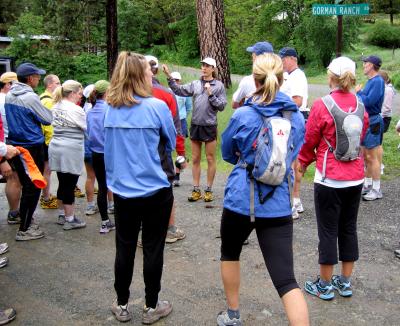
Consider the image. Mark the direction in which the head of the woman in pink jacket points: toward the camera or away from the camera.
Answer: away from the camera

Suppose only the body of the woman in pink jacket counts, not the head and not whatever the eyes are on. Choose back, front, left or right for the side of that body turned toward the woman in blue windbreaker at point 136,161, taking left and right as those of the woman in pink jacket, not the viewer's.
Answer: left

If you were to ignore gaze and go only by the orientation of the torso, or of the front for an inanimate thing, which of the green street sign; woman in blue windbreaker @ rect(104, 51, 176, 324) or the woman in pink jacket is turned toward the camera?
the green street sign

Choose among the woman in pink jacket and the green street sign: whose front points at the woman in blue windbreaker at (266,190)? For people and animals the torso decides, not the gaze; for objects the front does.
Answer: the green street sign

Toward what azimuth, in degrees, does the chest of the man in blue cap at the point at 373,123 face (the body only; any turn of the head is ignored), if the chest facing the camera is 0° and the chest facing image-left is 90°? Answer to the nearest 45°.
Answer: approximately 90°

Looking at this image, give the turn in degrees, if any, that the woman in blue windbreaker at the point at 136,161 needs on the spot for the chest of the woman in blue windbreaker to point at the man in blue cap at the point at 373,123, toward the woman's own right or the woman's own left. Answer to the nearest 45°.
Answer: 0° — they already face them

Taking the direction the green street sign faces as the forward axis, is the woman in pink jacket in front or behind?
in front

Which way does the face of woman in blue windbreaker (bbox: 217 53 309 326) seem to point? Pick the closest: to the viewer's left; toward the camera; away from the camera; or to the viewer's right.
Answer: away from the camera

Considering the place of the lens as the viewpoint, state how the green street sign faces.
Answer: facing the viewer

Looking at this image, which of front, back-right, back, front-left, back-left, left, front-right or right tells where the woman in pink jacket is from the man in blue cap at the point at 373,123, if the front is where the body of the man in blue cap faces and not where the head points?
left

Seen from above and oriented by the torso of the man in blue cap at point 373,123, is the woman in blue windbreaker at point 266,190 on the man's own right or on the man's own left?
on the man's own left

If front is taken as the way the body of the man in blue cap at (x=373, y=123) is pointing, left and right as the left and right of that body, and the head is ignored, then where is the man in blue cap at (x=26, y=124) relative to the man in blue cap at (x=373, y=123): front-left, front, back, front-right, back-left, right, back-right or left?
front-left

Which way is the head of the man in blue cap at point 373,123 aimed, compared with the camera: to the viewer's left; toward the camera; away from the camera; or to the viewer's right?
to the viewer's left

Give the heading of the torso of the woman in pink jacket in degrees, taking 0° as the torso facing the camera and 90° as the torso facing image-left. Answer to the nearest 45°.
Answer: approximately 135°

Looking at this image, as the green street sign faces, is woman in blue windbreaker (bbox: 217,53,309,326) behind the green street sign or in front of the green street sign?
in front

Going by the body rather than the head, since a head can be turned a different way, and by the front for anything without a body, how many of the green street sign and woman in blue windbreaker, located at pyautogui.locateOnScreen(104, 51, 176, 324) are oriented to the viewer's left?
0

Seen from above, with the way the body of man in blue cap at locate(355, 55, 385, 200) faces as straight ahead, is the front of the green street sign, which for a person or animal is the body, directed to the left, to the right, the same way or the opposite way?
to the left
